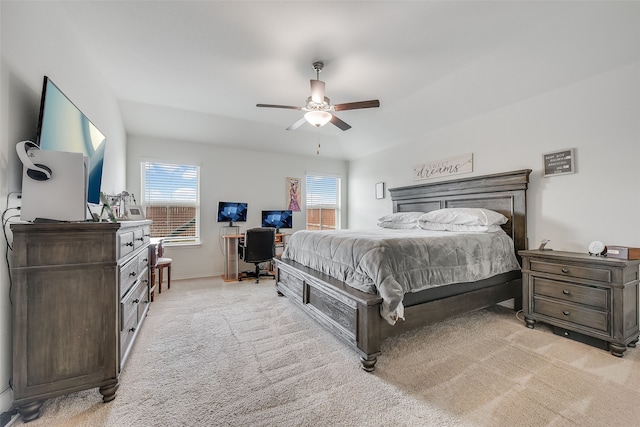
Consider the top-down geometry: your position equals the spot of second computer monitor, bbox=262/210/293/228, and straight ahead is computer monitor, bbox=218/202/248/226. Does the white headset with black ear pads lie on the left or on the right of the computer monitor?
left

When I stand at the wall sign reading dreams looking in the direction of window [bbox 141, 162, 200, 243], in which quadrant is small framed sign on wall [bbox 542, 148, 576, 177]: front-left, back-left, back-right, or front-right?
back-left

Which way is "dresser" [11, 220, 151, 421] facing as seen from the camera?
to the viewer's right

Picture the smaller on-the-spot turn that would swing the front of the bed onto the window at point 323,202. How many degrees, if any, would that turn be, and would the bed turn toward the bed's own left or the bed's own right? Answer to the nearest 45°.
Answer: approximately 90° to the bed's own right

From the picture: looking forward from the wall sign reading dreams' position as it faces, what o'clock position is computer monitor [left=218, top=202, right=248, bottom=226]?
The computer monitor is roughly at 1 o'clock from the wall sign reading dreams.

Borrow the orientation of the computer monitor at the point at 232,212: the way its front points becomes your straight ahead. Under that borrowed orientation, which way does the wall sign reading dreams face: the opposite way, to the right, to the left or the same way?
to the right

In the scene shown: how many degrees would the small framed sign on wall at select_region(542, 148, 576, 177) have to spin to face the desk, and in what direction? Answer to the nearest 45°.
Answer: approximately 45° to its right

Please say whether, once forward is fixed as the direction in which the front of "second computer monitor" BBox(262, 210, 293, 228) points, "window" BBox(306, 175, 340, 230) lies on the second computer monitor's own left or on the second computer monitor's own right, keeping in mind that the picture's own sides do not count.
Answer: on the second computer monitor's own left

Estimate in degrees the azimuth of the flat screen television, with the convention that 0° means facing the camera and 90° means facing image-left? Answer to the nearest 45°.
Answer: approximately 315°

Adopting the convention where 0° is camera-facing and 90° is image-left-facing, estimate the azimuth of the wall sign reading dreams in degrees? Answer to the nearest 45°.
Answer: approximately 45°

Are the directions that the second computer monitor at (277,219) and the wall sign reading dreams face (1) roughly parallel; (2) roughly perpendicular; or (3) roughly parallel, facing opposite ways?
roughly perpendicular

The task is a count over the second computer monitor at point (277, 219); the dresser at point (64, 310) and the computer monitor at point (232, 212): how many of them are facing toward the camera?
2

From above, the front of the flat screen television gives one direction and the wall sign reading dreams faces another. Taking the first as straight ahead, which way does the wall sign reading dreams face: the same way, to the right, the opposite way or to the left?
the opposite way

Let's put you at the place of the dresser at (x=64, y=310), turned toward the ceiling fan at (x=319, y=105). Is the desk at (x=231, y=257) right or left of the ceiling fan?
left

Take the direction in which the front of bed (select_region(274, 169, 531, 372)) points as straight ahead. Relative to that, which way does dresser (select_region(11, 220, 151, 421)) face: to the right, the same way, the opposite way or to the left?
the opposite way
